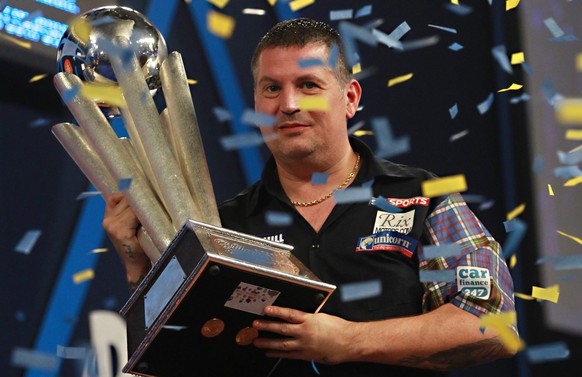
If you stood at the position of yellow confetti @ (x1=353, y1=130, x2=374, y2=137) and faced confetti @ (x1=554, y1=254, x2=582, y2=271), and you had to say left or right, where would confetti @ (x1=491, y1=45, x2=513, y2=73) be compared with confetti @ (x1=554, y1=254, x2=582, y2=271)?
left

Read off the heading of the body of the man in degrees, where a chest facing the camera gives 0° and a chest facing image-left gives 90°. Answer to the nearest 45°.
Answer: approximately 45°

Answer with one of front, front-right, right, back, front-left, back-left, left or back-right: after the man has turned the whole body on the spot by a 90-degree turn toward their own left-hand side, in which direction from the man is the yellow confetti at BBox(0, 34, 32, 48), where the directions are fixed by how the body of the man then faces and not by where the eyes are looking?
back
